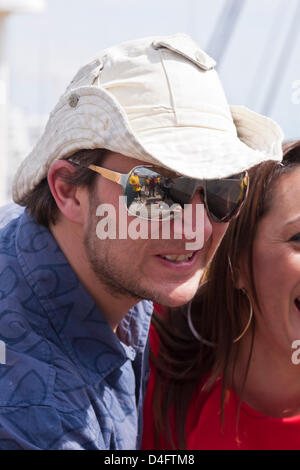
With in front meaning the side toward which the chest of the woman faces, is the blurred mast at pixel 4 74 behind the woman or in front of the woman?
behind

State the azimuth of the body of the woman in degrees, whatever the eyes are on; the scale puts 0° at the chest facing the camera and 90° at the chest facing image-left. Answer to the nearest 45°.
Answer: approximately 315°

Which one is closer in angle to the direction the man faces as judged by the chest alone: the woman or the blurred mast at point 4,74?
the woman

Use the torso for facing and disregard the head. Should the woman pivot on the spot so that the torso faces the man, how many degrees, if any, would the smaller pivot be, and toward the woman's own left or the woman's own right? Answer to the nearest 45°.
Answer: approximately 90° to the woman's own right

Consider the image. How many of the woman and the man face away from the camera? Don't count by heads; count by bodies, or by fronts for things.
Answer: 0

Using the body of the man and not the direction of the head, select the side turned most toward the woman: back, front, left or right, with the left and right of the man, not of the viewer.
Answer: left

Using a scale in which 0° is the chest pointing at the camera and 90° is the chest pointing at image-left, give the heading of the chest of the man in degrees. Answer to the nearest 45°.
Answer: approximately 315°
